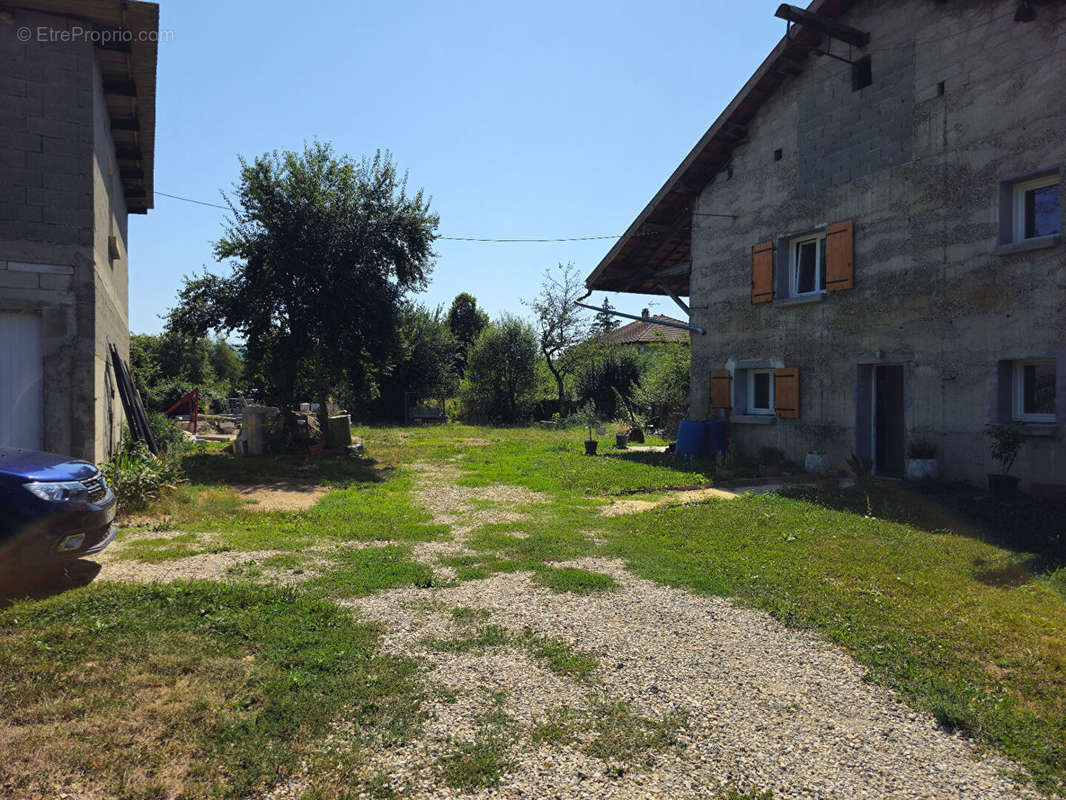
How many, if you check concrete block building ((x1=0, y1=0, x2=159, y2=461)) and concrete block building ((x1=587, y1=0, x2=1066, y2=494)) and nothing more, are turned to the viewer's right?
0

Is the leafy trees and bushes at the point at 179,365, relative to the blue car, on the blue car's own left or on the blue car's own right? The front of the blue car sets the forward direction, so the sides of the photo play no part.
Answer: on the blue car's own left

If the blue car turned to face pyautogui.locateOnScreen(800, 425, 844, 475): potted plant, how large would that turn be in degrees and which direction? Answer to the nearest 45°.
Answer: approximately 45° to its left

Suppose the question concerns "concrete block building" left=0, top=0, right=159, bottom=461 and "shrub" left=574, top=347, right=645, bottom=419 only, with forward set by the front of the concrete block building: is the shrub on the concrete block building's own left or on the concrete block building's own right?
on the concrete block building's own left

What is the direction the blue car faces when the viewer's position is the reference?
facing the viewer and to the right of the viewer

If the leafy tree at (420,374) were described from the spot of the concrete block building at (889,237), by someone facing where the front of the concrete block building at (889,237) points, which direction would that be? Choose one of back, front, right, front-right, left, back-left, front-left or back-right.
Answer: right

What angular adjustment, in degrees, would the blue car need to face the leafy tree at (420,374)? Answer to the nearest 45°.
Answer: approximately 90° to its left

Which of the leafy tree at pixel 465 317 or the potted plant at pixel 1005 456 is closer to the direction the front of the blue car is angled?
the potted plant

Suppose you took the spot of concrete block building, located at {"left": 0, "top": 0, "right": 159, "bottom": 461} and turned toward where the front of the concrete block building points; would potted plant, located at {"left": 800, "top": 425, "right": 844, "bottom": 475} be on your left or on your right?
on your left

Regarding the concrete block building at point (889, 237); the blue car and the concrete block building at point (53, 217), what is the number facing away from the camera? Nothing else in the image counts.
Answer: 0

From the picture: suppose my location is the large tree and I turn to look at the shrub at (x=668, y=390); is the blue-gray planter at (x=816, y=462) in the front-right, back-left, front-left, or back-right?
front-right

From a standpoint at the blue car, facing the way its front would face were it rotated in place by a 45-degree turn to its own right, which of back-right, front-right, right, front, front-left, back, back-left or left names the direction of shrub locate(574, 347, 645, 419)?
back-left

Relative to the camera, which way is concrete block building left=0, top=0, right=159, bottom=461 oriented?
toward the camera

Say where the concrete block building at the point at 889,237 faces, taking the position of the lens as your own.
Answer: facing the viewer and to the left of the viewer

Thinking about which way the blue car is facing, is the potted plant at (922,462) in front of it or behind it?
in front
